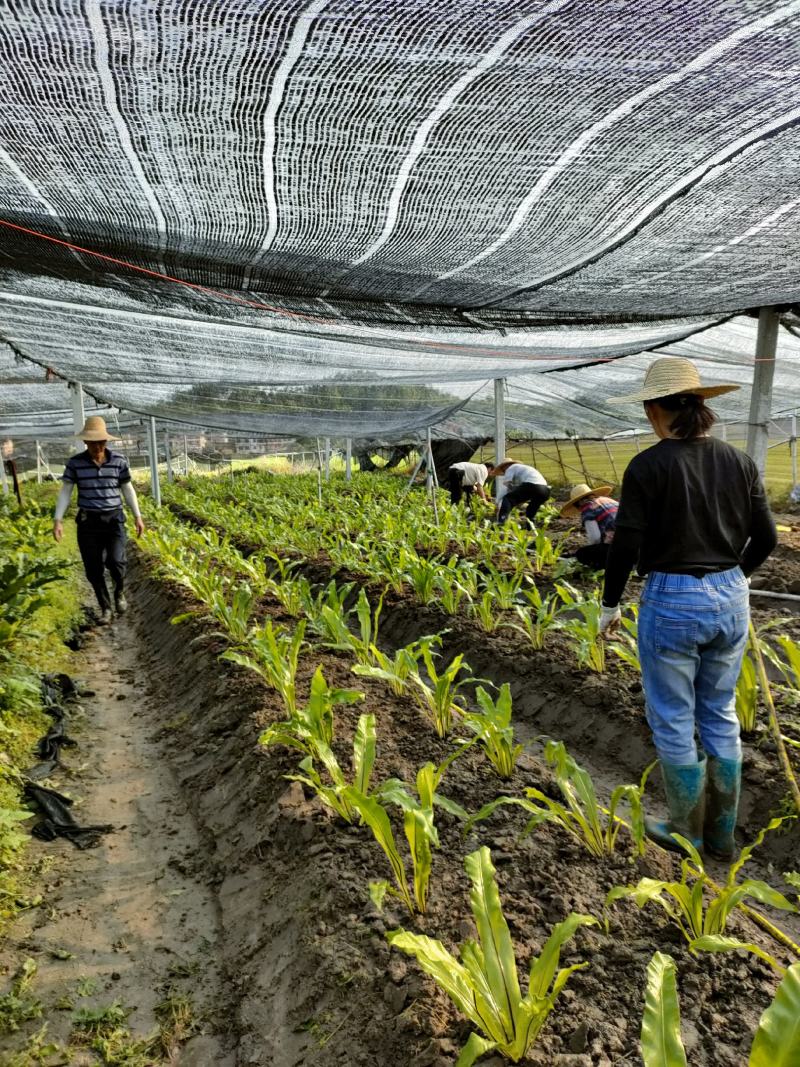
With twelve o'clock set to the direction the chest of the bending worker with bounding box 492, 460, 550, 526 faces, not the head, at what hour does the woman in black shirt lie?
The woman in black shirt is roughly at 9 o'clock from the bending worker.

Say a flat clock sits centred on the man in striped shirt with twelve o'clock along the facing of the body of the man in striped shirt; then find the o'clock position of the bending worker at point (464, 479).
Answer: The bending worker is roughly at 8 o'clock from the man in striped shirt.

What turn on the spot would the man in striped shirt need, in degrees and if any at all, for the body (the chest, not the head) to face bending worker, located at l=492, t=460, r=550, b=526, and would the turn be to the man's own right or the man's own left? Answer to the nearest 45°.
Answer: approximately 90° to the man's own left

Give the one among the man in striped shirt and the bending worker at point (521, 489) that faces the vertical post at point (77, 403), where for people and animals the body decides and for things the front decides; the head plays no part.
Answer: the bending worker

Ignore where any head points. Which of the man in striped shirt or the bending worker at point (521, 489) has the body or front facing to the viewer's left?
the bending worker

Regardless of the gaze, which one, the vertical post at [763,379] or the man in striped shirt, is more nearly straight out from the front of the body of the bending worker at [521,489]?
the man in striped shirt

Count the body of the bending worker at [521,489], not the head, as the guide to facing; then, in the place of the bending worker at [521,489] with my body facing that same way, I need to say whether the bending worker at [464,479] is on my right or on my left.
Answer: on my right

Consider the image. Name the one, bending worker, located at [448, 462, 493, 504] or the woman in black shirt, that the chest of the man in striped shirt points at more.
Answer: the woman in black shirt

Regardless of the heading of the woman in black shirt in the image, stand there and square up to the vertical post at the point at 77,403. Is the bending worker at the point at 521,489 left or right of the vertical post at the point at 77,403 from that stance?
right

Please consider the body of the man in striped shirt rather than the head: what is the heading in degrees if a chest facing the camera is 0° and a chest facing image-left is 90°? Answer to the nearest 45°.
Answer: approximately 0°

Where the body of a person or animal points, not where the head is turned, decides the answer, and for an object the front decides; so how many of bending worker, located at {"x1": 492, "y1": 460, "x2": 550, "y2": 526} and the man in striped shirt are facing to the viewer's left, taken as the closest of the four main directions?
1

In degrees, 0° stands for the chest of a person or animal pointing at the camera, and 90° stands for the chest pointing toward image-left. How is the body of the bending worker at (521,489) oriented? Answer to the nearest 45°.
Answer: approximately 90°

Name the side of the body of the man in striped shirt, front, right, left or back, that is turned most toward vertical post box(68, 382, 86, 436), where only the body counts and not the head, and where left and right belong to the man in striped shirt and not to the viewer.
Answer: back

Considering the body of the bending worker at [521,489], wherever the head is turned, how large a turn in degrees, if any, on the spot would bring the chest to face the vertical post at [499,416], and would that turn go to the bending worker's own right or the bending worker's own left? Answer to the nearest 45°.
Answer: approximately 90° to the bending worker's own right
